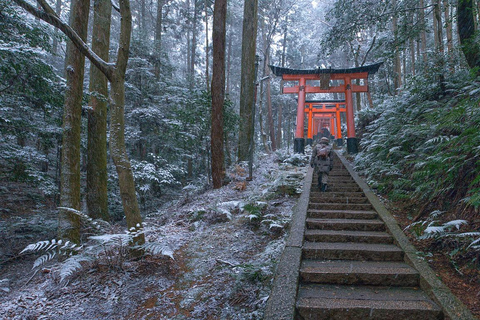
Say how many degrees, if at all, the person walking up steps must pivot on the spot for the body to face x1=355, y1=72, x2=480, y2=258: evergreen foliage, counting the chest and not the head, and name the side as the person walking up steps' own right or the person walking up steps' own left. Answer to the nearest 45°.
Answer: approximately 90° to the person walking up steps' own right

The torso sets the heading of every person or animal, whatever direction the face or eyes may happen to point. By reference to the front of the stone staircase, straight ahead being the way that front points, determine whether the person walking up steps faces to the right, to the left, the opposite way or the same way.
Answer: the opposite way

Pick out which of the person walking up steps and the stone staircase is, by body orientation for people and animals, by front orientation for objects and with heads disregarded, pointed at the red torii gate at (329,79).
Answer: the person walking up steps

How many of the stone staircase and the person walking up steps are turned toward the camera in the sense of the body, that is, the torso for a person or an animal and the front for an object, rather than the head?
1

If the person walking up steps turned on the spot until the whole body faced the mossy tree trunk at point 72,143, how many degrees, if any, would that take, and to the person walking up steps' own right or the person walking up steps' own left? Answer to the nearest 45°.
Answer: approximately 135° to the person walking up steps' own left

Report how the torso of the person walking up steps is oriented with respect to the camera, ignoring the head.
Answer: away from the camera

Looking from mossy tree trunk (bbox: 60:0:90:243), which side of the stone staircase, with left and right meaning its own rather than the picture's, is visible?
right

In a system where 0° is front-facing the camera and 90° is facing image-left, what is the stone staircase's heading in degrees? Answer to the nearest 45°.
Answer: approximately 0°

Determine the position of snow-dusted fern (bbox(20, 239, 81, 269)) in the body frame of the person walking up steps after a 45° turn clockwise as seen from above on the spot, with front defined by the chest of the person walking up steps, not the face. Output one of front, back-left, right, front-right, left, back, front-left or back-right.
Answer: back
